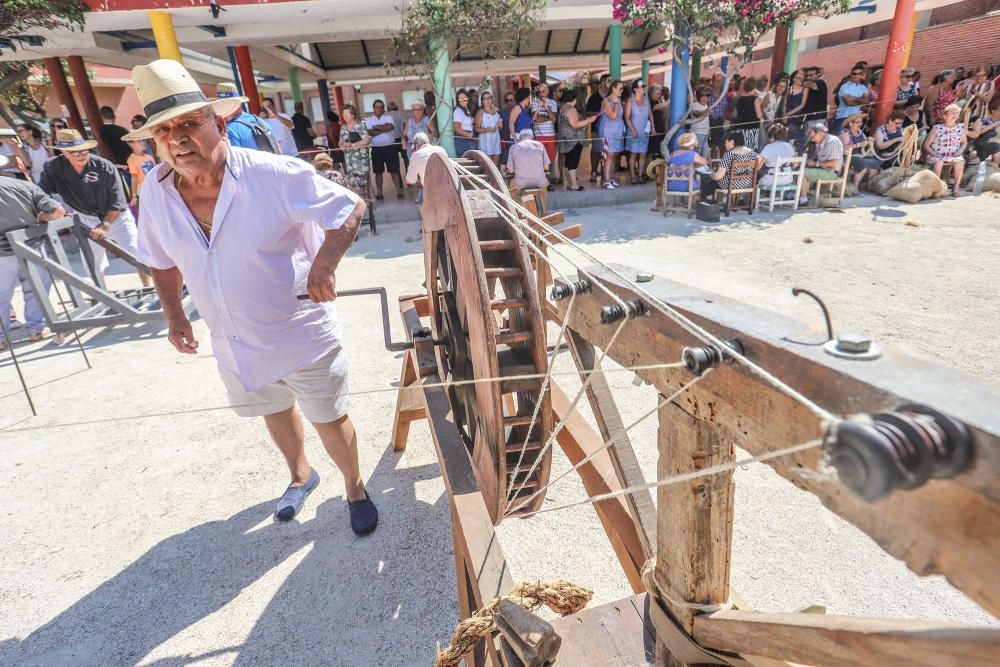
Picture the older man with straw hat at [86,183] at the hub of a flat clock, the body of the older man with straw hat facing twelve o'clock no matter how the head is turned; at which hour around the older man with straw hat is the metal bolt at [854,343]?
The metal bolt is roughly at 12 o'clock from the older man with straw hat.

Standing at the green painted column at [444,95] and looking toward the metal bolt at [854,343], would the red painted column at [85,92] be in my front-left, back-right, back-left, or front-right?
back-right
